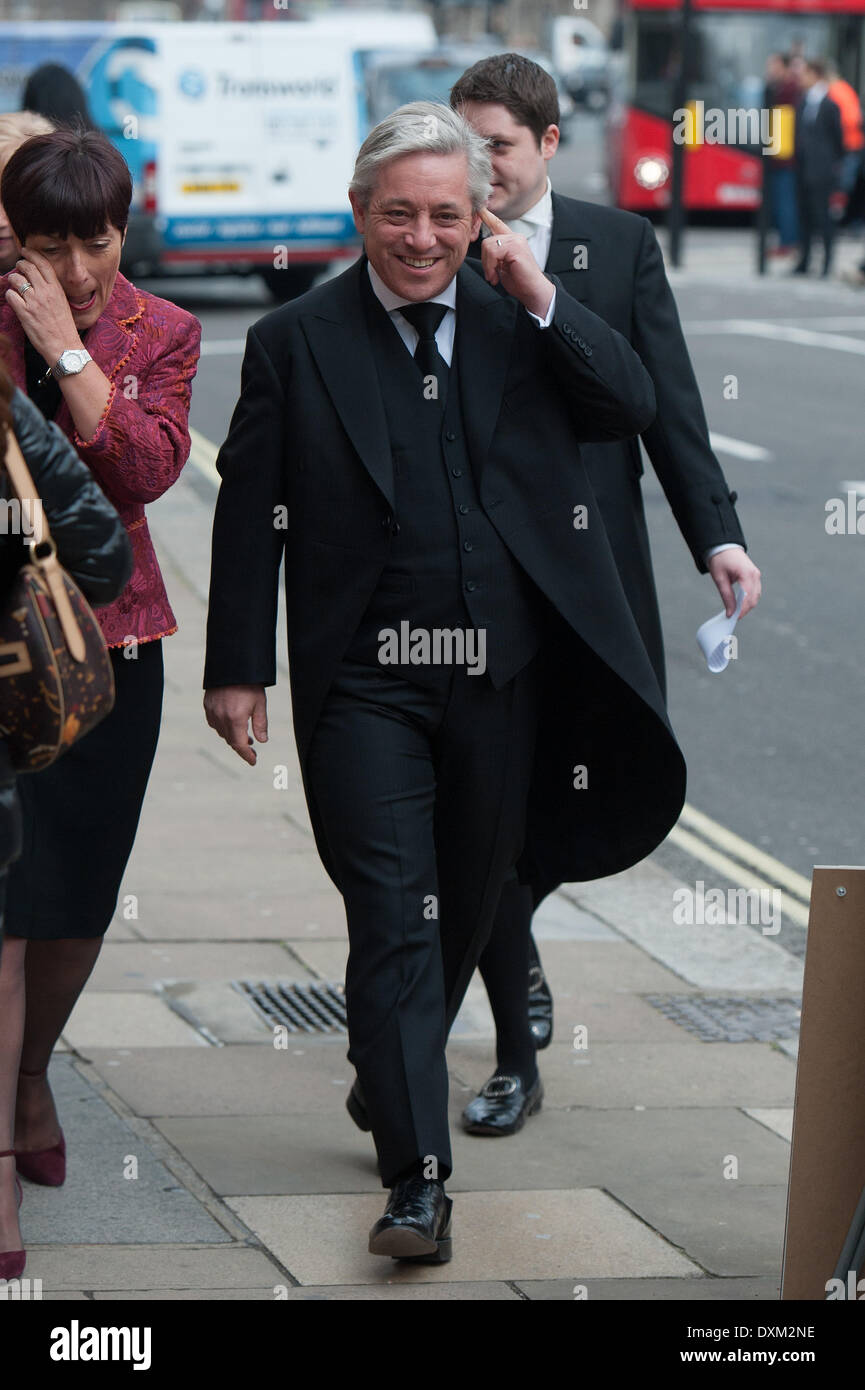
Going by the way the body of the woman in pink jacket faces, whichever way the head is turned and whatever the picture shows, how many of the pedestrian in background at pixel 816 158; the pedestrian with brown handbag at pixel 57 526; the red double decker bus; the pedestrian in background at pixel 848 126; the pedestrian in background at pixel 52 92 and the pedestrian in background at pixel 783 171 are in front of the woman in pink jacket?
1

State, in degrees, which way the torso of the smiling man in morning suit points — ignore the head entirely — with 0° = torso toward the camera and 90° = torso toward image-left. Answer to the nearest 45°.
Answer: approximately 0°

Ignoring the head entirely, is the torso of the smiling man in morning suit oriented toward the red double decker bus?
no

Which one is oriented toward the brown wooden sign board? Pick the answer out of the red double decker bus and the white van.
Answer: the red double decker bus

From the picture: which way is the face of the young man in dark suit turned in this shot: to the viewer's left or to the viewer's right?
to the viewer's left

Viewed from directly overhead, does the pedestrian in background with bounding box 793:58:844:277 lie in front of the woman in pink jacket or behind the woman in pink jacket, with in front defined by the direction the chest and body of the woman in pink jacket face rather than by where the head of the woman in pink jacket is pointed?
behind

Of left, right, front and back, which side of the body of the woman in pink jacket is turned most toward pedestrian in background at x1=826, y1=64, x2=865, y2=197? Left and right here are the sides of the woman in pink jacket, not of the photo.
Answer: back

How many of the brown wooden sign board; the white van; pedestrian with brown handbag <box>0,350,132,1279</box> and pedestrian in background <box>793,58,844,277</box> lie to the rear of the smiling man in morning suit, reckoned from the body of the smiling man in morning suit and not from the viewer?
2

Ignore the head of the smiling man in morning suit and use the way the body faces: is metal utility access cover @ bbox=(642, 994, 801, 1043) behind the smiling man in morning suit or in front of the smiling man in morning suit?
behind

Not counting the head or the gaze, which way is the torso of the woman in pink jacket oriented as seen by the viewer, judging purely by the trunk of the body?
toward the camera

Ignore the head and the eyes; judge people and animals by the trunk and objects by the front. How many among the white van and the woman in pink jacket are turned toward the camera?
1

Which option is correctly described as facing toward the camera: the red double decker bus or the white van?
the red double decker bus

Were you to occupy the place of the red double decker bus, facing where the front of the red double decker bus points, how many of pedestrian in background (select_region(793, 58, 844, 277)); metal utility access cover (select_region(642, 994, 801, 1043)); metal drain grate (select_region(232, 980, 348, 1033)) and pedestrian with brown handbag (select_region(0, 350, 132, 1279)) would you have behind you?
0

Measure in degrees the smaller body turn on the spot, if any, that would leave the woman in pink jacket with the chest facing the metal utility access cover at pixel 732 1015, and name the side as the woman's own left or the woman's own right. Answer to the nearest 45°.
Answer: approximately 135° to the woman's own left
